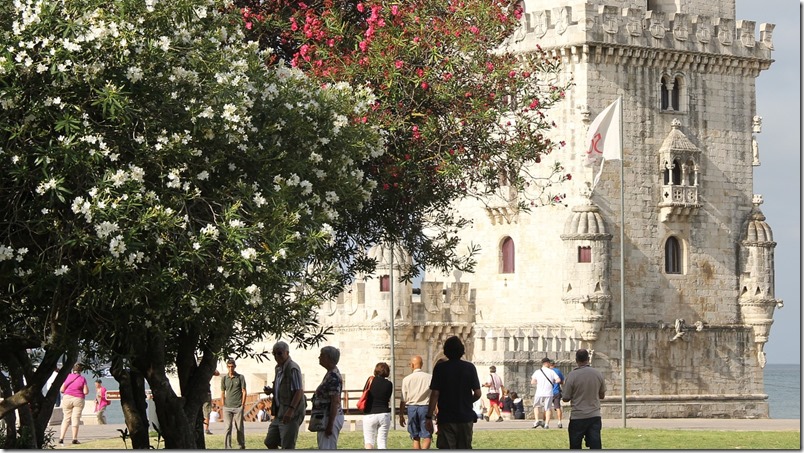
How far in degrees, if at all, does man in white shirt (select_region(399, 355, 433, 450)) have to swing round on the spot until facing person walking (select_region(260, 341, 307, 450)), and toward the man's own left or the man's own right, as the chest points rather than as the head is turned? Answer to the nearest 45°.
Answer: approximately 135° to the man's own left

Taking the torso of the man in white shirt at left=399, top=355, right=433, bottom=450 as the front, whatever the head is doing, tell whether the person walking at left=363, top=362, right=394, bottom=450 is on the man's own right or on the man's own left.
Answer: on the man's own left

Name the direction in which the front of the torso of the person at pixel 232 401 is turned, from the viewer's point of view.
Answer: toward the camera

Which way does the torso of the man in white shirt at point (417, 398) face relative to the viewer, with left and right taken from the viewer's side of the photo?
facing away from the viewer

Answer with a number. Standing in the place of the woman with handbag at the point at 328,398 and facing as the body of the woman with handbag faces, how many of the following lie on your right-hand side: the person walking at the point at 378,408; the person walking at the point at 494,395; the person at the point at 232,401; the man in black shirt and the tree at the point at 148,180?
3

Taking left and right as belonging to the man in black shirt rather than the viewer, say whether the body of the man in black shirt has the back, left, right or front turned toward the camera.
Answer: back

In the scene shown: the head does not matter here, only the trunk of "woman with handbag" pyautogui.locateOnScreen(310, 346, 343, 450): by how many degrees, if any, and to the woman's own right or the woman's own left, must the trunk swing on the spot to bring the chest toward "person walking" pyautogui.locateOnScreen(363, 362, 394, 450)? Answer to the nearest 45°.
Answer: approximately 90° to the woman's own right

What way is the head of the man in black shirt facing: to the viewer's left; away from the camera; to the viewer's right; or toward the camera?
away from the camera
